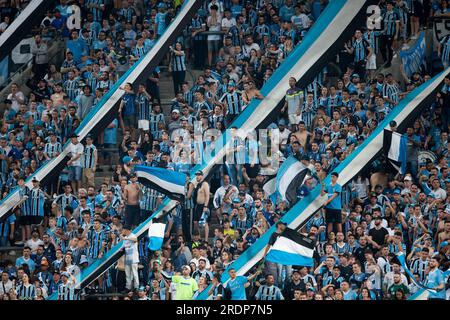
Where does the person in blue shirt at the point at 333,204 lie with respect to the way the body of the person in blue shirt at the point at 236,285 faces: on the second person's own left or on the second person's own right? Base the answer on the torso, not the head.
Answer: on the second person's own left

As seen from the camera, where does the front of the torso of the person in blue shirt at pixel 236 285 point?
toward the camera

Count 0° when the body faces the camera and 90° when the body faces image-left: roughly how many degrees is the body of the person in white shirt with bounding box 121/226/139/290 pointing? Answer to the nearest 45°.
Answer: approximately 45°

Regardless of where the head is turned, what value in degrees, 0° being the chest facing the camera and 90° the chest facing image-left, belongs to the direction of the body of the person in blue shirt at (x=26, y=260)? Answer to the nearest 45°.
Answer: approximately 0°

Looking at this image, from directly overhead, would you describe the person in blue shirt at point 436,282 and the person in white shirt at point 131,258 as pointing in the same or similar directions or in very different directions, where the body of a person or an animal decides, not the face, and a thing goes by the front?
same or similar directions

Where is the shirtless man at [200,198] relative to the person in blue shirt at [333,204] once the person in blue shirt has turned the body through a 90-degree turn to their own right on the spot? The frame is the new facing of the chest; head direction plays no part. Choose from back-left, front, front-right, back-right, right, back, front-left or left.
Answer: front-left

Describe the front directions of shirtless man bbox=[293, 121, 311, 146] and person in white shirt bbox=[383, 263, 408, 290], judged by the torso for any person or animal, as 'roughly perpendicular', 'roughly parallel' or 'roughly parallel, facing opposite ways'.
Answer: roughly parallel

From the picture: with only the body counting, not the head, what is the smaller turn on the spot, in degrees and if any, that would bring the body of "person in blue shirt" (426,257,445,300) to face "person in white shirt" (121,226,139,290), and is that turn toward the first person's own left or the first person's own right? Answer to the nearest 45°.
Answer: approximately 45° to the first person's own right

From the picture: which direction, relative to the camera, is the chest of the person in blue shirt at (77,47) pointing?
toward the camera

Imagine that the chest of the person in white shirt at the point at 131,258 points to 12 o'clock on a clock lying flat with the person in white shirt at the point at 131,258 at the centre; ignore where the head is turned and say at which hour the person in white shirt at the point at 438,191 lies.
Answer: the person in white shirt at the point at 438,191 is roughly at 8 o'clock from the person in white shirt at the point at 131,258.

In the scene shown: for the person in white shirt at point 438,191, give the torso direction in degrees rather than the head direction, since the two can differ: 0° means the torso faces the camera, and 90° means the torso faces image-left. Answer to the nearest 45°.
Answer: approximately 45°

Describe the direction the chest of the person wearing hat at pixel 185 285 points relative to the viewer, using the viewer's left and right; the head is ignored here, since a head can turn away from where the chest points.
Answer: facing the viewer

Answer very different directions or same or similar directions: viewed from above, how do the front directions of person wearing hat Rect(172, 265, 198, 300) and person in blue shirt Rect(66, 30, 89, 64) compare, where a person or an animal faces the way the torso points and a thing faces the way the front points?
same or similar directions
